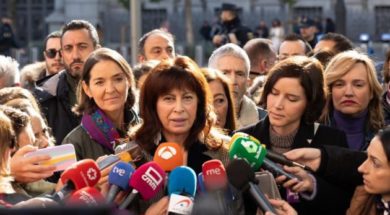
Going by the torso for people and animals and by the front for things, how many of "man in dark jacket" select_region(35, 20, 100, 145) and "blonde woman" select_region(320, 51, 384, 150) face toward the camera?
2

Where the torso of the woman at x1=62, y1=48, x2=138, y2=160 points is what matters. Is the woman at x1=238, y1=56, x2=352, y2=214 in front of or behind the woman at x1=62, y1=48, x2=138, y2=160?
in front

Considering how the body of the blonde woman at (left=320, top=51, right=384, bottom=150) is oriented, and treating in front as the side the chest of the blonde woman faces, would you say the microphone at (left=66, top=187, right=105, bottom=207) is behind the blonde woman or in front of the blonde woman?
in front

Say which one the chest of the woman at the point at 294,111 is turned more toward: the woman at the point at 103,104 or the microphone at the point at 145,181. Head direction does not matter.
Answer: the microphone

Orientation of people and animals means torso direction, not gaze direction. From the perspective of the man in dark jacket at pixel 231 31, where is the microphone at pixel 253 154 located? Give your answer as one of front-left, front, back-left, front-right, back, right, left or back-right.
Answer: front-left

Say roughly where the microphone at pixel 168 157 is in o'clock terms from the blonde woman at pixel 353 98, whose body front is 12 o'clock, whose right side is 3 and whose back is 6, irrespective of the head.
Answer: The microphone is roughly at 1 o'clock from the blonde woman.

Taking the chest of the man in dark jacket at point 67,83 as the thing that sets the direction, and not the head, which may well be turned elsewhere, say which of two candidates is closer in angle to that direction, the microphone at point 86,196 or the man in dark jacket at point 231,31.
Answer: the microphone

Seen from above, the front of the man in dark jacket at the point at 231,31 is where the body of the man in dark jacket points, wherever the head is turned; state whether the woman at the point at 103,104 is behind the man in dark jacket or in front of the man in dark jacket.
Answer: in front

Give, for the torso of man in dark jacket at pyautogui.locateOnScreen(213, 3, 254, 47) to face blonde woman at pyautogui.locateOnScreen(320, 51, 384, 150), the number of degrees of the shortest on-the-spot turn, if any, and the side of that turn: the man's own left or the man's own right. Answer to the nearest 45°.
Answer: approximately 45° to the man's own left
